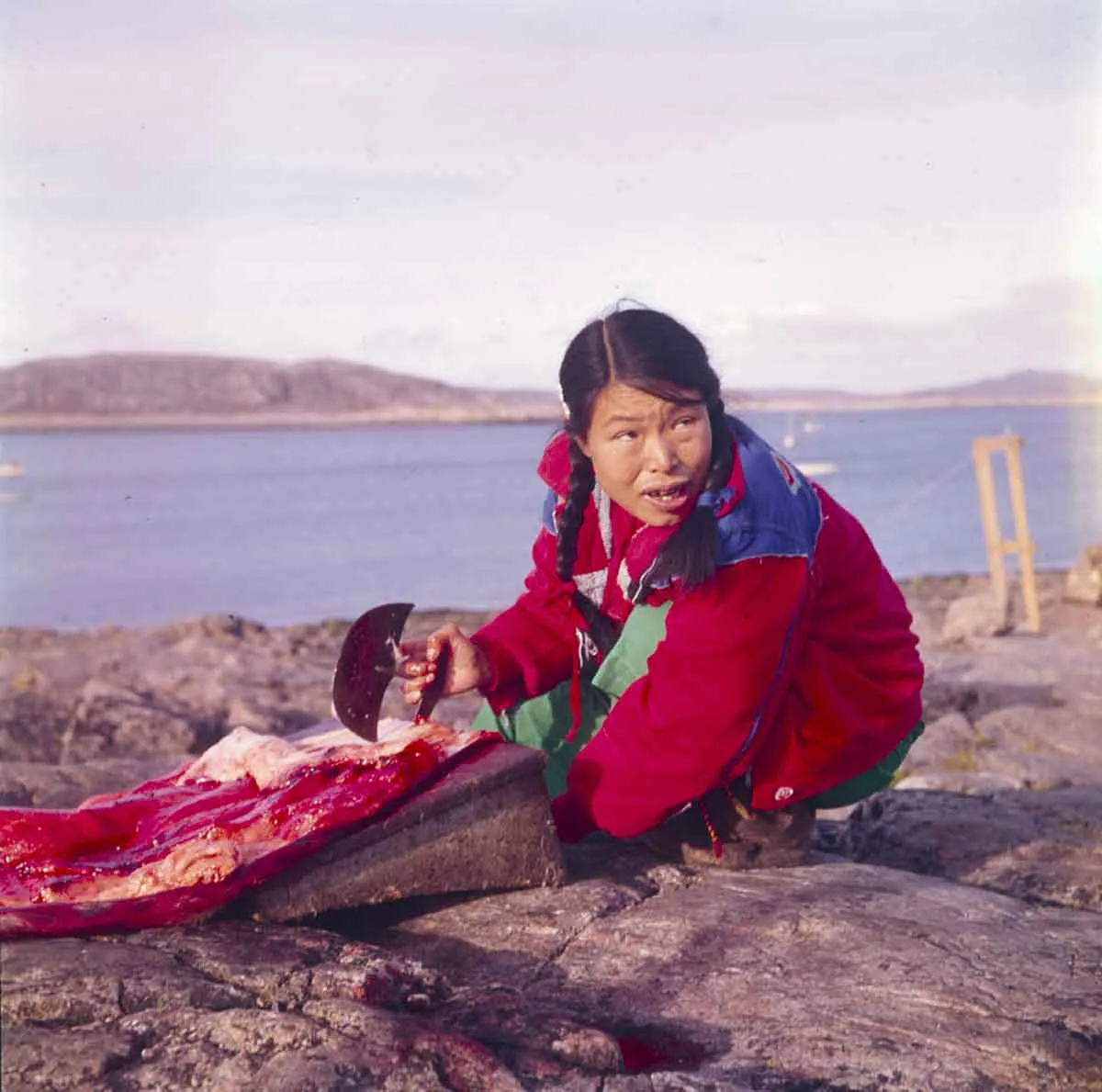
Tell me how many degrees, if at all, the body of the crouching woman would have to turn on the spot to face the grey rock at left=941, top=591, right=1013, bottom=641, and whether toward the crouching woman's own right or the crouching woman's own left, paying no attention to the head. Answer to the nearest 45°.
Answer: approximately 135° to the crouching woman's own right

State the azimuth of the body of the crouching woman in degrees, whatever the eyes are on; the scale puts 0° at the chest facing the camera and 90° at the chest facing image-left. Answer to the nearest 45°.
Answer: approximately 45°

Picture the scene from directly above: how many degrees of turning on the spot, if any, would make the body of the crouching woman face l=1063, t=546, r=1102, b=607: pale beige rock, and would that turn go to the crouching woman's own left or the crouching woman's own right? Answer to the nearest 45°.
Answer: approximately 135° to the crouching woman's own right

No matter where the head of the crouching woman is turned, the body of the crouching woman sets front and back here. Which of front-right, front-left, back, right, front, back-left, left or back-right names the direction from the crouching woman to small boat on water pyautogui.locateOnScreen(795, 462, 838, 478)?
back-right

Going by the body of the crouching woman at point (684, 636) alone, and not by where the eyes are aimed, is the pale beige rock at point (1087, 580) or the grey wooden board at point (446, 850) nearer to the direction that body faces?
the grey wooden board

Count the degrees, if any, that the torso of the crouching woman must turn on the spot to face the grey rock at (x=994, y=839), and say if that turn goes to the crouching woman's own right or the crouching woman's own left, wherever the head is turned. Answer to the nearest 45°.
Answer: approximately 180°
